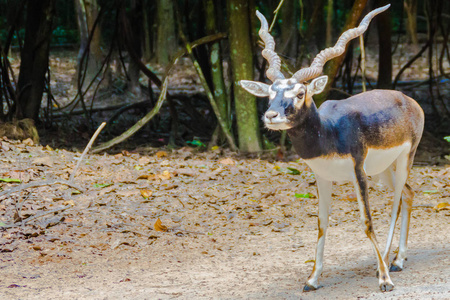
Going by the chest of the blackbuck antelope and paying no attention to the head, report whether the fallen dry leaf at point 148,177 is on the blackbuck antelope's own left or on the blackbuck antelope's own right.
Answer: on the blackbuck antelope's own right

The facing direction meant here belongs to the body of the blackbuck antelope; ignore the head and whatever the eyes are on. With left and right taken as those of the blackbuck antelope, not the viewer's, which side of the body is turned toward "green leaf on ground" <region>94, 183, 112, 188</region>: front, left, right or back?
right

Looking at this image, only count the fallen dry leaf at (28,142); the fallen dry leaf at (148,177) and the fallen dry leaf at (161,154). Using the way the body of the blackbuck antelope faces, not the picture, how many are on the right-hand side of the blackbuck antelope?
3

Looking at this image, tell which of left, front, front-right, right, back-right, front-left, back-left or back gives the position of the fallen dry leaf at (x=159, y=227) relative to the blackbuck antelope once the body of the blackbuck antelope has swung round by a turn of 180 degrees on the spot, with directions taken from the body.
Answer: left

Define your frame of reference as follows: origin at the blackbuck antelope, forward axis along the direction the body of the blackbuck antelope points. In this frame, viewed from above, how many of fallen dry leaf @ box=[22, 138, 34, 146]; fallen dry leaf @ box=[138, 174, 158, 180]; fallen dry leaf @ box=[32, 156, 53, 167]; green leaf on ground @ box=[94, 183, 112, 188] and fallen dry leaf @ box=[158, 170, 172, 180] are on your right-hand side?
5

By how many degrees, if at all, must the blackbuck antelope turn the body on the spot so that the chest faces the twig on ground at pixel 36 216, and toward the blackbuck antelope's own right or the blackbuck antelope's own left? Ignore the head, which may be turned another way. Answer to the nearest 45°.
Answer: approximately 45° to the blackbuck antelope's own right

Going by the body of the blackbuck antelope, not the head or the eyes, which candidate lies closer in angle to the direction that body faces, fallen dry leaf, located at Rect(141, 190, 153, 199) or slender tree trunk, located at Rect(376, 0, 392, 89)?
the fallen dry leaf

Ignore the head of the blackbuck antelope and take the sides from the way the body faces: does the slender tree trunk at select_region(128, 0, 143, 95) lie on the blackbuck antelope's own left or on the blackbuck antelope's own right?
on the blackbuck antelope's own right

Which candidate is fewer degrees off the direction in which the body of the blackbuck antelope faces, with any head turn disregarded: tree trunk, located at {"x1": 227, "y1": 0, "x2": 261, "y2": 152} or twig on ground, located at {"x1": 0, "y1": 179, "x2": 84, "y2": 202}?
the twig on ground

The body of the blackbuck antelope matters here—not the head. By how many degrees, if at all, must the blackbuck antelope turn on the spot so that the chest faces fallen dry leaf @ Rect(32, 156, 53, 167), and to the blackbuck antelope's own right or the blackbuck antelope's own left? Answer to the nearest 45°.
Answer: approximately 90° to the blackbuck antelope's own right

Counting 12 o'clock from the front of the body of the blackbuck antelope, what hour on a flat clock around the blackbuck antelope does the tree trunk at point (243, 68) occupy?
The tree trunk is roughly at 4 o'clock from the blackbuck antelope.

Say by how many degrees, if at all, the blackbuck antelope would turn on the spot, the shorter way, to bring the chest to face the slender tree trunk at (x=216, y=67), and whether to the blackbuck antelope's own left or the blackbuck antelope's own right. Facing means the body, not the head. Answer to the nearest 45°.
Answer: approximately 135° to the blackbuck antelope's own right

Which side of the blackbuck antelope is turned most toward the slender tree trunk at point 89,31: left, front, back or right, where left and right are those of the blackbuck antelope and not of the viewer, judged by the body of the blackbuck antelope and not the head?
right

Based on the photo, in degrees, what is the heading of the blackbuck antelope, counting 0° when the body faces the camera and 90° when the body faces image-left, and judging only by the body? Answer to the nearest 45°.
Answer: approximately 45°

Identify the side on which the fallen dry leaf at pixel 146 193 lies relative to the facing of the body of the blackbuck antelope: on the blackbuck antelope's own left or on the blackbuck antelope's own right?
on the blackbuck antelope's own right

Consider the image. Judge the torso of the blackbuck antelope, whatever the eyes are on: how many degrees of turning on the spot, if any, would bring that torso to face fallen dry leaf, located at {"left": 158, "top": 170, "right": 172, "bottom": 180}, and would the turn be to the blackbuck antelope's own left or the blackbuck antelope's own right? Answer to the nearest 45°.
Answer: approximately 90° to the blackbuck antelope's own right
